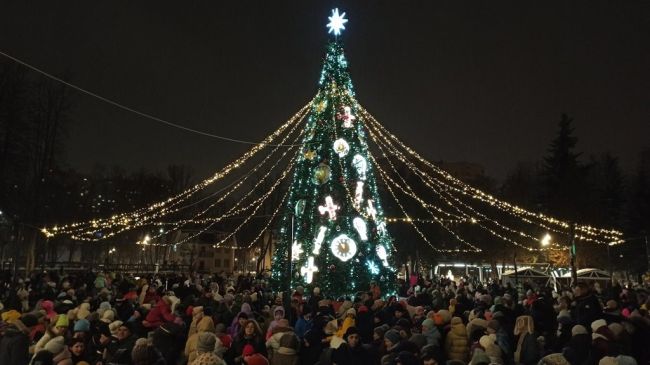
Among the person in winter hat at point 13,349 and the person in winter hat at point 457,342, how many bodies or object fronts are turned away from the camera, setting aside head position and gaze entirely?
2

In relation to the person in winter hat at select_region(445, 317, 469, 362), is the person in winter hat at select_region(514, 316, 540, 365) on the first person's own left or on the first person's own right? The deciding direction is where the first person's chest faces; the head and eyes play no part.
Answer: on the first person's own right

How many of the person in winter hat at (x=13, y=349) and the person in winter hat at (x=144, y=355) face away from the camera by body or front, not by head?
2

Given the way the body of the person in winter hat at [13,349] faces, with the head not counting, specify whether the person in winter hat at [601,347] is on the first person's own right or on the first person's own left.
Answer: on the first person's own right

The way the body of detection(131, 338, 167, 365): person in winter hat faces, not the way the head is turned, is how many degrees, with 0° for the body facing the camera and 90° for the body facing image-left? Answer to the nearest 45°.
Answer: approximately 180°

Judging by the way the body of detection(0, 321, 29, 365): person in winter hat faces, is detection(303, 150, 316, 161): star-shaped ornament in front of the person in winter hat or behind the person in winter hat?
in front

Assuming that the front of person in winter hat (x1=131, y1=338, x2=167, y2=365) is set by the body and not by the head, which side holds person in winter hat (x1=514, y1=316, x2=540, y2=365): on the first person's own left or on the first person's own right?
on the first person's own right

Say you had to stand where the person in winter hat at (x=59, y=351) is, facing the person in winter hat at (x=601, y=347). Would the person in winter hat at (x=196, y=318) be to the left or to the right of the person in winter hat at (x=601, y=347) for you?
left

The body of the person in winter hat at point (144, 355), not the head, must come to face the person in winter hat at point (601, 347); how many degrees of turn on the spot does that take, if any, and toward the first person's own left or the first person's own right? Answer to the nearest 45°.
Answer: approximately 90° to the first person's own right

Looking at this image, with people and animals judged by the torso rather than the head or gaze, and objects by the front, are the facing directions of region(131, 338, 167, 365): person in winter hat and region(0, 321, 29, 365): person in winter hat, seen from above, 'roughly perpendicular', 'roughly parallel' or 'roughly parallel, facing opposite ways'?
roughly parallel

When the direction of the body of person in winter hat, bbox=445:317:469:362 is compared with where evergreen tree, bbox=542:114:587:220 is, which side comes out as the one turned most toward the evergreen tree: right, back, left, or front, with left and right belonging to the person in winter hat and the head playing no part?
front

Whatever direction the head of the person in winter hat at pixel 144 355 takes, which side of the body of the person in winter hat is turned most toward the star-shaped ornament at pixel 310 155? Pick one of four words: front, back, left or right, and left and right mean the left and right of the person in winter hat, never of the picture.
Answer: front

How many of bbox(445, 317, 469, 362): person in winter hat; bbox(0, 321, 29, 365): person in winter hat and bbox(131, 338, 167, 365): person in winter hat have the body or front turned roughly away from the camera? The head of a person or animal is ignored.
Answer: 3

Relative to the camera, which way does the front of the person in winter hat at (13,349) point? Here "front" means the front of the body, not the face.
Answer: away from the camera

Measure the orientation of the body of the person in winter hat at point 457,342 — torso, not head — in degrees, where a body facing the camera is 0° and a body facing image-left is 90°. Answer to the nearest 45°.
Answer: approximately 180°

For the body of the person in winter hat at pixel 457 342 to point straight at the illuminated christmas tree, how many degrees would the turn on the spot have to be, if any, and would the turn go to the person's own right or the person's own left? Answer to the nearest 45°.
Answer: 0° — they already face it
